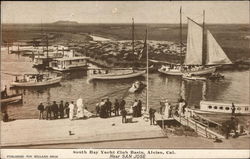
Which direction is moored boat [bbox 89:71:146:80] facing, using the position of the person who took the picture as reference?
facing to the right of the viewer

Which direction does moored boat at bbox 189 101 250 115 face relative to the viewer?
to the viewer's left

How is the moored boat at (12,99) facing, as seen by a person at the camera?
facing to the right of the viewer

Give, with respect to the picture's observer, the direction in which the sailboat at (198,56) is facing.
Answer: facing to the right of the viewer

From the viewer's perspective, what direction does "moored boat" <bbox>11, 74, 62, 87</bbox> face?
to the viewer's right

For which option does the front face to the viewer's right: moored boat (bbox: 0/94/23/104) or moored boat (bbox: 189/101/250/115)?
moored boat (bbox: 0/94/23/104)
